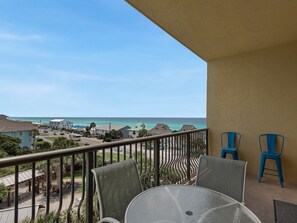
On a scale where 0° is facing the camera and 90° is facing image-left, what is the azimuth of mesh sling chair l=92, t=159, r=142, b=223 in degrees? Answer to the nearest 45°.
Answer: approximately 315°

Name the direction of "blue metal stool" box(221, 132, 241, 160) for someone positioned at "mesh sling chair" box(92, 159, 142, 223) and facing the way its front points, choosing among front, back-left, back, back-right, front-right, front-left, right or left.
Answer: left

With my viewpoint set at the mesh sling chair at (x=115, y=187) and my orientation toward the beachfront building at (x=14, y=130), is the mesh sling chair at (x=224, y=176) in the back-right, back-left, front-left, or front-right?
back-right

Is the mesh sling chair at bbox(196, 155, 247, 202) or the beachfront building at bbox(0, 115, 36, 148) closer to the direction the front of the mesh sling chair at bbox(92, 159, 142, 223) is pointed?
the mesh sling chair

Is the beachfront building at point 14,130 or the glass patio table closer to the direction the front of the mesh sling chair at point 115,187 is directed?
the glass patio table

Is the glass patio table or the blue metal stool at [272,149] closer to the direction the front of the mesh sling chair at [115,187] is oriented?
the glass patio table

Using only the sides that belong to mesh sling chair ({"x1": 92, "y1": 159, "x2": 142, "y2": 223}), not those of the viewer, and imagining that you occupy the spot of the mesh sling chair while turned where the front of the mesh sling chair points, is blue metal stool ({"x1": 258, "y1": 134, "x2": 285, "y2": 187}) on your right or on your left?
on your left

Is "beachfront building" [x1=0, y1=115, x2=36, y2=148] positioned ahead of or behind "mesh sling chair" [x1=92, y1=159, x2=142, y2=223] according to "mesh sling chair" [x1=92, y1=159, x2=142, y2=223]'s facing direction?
behind

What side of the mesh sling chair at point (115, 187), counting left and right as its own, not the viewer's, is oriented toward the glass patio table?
front

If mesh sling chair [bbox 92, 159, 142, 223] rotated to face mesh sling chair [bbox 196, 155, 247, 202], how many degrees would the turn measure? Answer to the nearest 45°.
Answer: approximately 45° to its left
